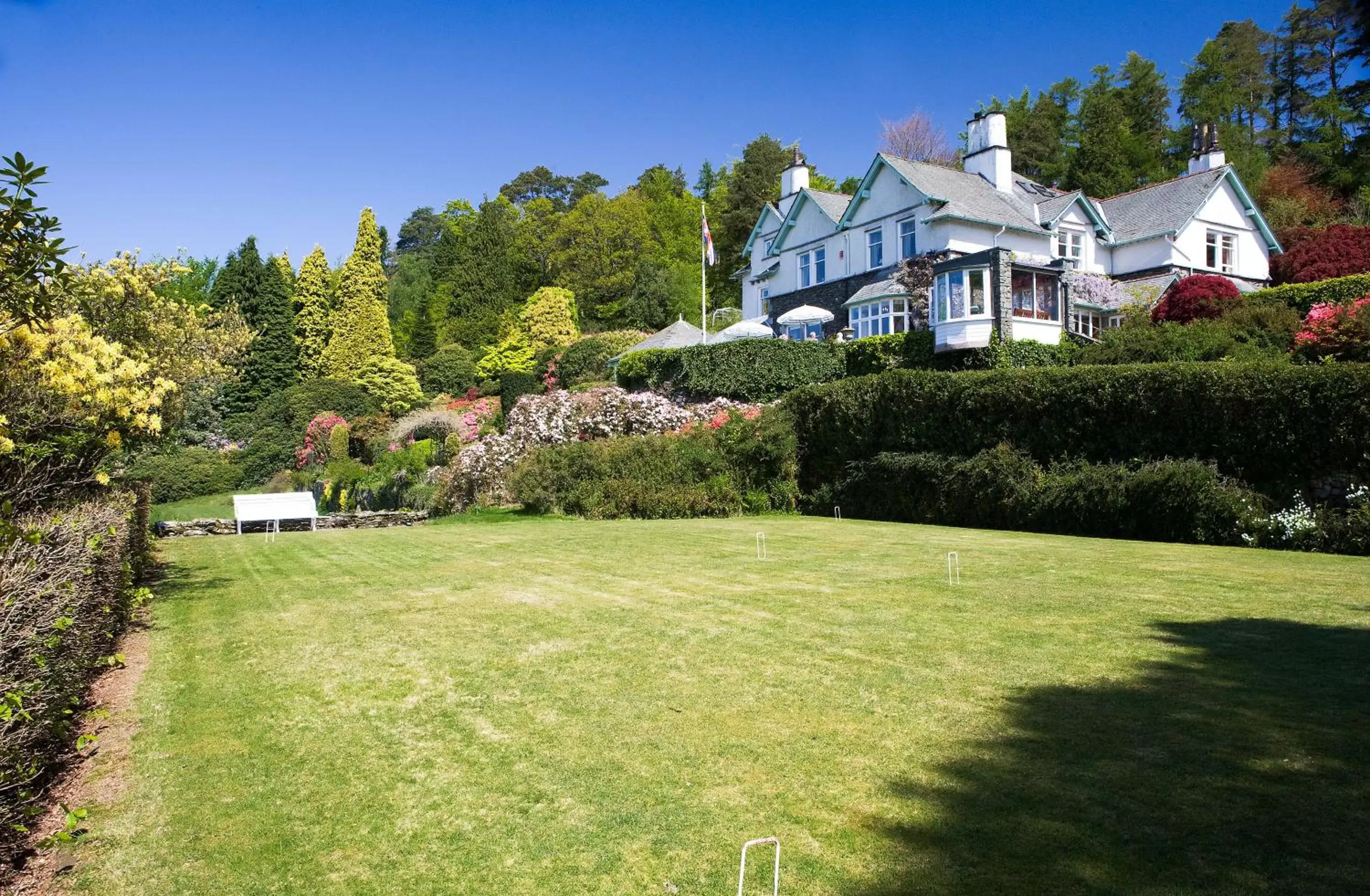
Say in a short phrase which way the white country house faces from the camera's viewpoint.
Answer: facing the viewer and to the left of the viewer

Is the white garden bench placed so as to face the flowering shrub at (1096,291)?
no

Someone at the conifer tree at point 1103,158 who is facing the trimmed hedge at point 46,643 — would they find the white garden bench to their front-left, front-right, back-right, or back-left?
front-right

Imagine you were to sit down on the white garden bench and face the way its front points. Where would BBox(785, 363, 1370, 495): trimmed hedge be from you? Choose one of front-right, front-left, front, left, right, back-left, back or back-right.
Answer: front-left

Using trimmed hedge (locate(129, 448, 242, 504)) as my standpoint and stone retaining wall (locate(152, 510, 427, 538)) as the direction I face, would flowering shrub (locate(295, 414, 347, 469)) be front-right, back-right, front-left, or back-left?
front-left

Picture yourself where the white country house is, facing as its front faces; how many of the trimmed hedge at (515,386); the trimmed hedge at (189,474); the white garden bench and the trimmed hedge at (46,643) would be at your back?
0

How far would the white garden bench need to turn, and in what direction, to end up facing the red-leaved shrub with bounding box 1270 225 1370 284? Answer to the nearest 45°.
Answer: approximately 90° to its left

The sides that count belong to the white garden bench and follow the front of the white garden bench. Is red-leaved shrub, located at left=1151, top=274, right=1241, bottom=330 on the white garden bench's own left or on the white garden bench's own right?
on the white garden bench's own left

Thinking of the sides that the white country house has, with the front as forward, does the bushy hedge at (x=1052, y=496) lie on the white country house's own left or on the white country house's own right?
on the white country house's own left

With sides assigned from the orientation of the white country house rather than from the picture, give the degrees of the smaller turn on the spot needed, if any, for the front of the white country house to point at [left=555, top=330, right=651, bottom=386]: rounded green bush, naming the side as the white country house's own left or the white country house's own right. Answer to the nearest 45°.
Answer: approximately 45° to the white country house's own right

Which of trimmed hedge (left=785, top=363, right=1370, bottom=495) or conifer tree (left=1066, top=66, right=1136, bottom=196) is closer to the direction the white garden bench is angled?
the trimmed hedge

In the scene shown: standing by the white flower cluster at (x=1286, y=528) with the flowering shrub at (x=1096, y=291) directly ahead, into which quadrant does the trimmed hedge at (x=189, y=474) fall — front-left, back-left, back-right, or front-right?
front-left

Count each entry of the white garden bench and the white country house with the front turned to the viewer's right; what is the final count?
0

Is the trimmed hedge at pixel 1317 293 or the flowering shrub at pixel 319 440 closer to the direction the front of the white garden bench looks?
the trimmed hedge

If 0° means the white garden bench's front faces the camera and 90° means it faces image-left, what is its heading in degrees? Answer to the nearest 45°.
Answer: approximately 0°

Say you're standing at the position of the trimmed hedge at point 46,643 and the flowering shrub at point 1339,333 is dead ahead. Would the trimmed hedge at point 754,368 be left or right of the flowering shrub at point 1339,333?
left

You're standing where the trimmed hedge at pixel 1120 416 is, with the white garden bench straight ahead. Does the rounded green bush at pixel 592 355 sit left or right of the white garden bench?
right

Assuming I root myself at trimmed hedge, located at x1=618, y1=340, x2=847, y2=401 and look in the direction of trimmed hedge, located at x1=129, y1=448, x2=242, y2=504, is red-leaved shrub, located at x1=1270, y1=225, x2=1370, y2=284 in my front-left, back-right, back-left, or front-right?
back-left

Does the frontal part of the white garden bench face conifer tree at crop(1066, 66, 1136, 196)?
no
